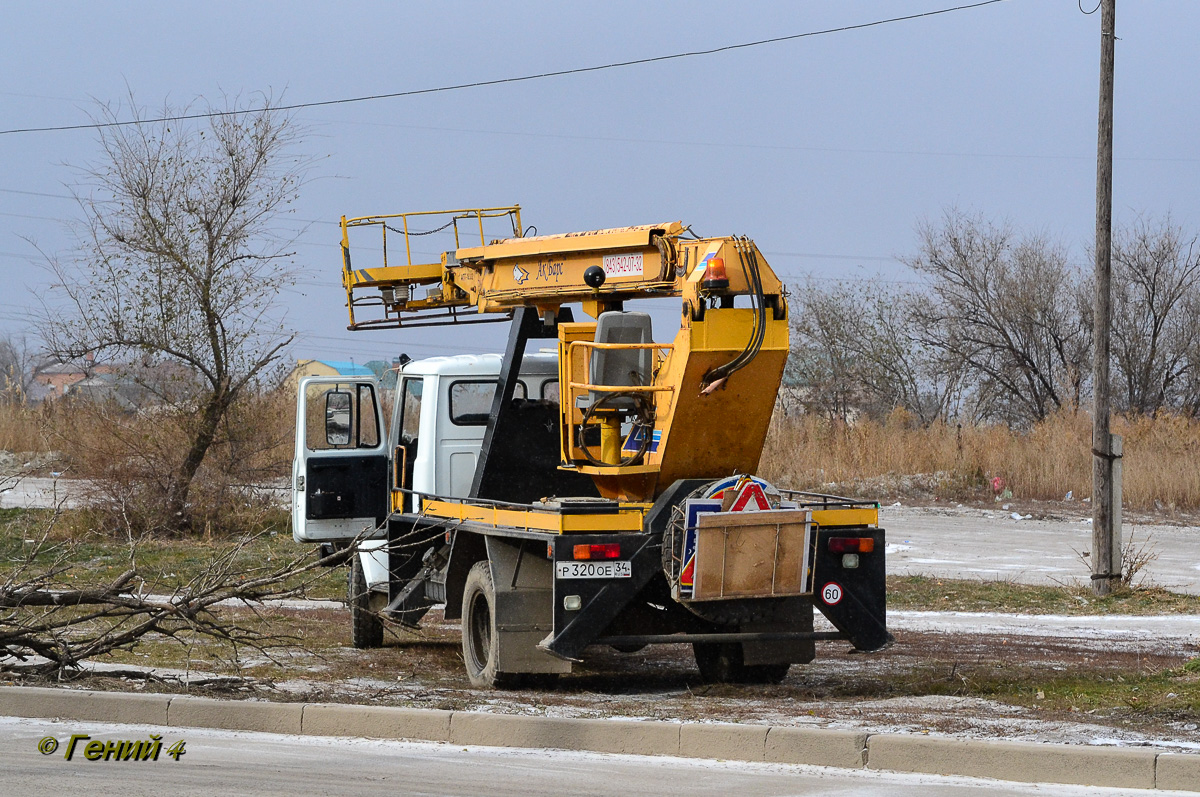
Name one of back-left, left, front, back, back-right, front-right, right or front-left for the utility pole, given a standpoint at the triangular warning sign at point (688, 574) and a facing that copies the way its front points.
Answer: back-left

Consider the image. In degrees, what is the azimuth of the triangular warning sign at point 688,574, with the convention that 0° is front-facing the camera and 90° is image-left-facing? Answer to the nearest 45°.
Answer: approximately 0°

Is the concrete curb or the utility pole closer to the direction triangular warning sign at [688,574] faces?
the concrete curb

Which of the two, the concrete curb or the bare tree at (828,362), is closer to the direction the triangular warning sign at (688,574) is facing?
the concrete curb

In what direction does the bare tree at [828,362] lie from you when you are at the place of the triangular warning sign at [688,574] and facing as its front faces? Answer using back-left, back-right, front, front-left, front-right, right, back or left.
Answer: back

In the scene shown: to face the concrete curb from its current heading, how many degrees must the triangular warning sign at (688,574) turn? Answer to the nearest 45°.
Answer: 0° — it already faces it
